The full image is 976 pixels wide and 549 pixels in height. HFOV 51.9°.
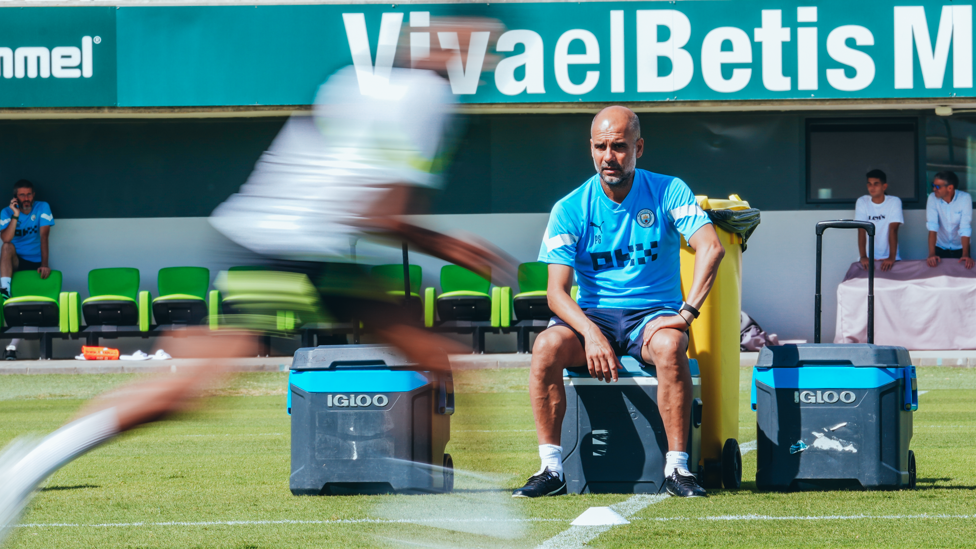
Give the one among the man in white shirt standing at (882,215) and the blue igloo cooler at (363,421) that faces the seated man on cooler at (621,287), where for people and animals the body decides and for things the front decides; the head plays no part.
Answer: the man in white shirt standing

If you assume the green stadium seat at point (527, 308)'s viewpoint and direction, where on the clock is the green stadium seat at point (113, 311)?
the green stadium seat at point (113, 311) is roughly at 3 o'clock from the green stadium seat at point (527, 308).

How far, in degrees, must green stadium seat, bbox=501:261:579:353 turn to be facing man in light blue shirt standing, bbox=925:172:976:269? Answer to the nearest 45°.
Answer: approximately 90° to its left

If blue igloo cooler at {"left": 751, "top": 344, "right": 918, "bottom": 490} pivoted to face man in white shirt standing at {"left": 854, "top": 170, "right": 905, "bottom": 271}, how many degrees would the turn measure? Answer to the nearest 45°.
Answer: approximately 180°

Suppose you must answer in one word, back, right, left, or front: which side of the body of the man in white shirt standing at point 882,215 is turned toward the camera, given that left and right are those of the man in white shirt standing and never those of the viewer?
front

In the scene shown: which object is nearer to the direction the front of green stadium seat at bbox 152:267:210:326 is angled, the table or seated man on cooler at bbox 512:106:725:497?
the seated man on cooler

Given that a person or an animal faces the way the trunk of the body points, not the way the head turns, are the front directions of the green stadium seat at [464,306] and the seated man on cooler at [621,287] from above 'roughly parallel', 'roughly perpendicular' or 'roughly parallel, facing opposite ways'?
roughly parallel

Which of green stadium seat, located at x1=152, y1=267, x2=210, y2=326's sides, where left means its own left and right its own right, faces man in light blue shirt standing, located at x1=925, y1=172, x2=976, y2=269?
left

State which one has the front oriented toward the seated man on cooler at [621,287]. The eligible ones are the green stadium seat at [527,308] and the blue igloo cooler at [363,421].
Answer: the green stadium seat

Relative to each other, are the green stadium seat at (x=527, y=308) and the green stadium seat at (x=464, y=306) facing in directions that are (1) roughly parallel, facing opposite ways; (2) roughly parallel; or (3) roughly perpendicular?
roughly parallel

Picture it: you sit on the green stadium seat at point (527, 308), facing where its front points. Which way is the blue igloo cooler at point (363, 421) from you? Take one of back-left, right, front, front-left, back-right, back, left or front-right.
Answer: front

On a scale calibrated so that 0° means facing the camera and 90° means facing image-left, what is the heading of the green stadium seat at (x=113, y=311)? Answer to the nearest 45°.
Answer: approximately 0°

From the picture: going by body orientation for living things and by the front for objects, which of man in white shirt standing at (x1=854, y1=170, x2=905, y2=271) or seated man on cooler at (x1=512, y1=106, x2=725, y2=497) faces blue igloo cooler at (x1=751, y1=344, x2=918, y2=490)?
the man in white shirt standing

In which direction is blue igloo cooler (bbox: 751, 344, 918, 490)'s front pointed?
toward the camera

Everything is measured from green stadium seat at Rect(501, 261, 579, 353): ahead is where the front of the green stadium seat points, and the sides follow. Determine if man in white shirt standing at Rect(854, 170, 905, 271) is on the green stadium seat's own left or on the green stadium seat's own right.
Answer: on the green stadium seat's own left

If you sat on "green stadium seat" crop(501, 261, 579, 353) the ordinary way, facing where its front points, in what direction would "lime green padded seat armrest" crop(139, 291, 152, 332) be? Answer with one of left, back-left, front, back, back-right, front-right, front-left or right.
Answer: right

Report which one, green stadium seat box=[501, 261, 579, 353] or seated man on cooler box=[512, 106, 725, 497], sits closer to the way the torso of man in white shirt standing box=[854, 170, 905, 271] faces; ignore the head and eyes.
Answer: the seated man on cooler

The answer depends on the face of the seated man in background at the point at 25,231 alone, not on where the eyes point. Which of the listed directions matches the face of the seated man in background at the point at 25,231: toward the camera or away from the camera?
toward the camera
